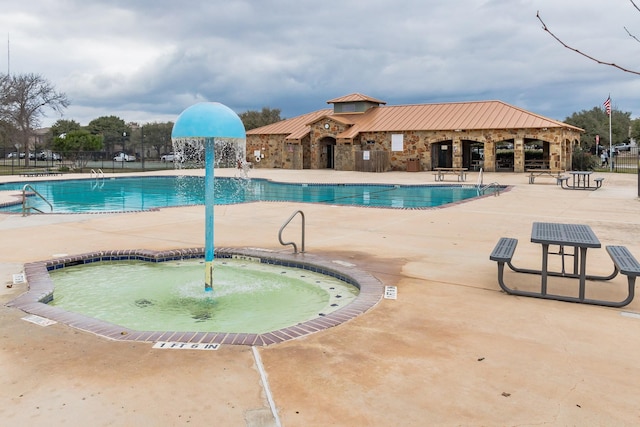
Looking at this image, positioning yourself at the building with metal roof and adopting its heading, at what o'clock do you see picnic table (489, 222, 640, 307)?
The picnic table is roughly at 12 o'clock from the building with metal roof.

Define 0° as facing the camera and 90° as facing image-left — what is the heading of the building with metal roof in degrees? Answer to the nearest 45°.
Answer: approximately 0°

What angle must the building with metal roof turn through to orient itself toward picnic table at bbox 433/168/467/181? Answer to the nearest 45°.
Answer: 0° — it already faces it

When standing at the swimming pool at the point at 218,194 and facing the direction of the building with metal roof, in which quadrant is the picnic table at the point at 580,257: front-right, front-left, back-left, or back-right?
back-right
